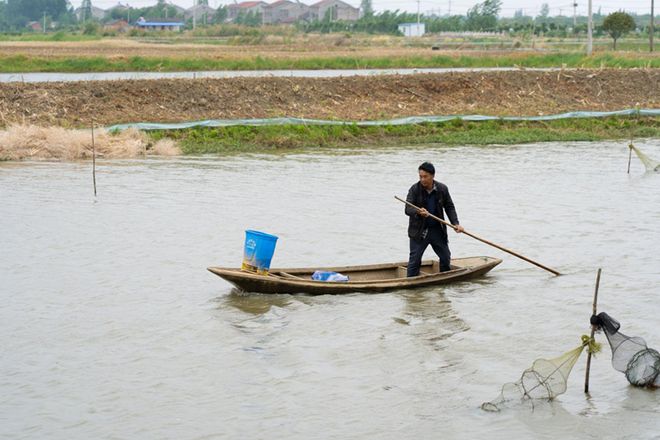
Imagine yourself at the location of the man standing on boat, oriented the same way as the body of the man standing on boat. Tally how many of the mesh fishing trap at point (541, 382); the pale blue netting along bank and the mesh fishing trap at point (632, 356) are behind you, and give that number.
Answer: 1

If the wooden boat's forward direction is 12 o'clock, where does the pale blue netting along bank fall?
The pale blue netting along bank is roughly at 3 o'clock from the wooden boat.

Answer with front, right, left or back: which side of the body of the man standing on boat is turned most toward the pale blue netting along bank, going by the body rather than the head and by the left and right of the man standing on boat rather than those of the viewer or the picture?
back

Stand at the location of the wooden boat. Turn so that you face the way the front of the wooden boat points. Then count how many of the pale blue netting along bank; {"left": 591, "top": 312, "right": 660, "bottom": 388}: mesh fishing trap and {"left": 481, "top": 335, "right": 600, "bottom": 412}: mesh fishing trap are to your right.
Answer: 1

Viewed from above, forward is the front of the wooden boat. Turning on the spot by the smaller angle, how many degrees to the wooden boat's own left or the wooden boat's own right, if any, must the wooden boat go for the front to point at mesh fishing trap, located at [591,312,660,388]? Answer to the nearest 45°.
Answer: approximately 135° to the wooden boat's own left

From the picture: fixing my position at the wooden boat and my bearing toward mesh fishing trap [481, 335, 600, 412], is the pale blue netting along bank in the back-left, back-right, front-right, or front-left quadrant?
back-left

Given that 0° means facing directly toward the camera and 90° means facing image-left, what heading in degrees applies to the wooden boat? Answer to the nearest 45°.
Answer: approximately 90°

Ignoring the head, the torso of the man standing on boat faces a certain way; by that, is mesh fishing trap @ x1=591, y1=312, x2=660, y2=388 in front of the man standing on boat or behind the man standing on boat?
in front

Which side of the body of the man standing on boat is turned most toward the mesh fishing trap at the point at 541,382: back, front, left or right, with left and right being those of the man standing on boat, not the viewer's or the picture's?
front

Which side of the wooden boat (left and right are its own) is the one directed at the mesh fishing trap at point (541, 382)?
left

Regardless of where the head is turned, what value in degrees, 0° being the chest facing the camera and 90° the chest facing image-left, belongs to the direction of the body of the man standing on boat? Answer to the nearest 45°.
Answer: approximately 0°

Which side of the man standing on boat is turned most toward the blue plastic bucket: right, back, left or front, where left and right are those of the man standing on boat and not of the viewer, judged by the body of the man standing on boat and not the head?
right
